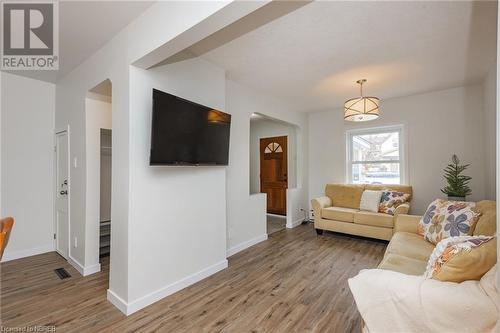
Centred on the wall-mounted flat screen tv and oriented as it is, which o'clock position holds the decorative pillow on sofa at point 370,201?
The decorative pillow on sofa is roughly at 10 o'clock from the wall-mounted flat screen tv.

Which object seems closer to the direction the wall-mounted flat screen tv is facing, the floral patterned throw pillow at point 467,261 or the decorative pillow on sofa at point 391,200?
the floral patterned throw pillow

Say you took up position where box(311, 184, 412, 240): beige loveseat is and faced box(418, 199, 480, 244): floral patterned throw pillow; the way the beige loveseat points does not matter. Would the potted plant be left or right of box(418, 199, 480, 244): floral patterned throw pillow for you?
left

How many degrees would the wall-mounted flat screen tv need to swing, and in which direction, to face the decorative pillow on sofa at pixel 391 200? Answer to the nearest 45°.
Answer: approximately 45° to its left

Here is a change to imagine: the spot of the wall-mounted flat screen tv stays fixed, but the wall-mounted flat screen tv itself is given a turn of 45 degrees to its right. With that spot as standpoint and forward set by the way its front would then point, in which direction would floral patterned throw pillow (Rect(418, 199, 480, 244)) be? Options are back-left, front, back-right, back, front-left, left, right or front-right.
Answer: left

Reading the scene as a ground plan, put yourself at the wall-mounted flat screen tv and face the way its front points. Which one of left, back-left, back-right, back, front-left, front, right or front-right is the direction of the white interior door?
back

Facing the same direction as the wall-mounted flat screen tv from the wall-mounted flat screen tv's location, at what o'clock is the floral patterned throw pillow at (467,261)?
The floral patterned throw pillow is roughly at 12 o'clock from the wall-mounted flat screen tv.

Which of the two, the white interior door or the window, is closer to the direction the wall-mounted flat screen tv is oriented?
the window

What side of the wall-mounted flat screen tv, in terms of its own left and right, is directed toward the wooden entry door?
left

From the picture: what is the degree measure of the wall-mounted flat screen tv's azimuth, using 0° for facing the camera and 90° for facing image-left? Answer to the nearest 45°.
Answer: approximately 315°

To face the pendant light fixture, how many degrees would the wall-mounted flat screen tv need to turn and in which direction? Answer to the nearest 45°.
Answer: approximately 45° to its left
